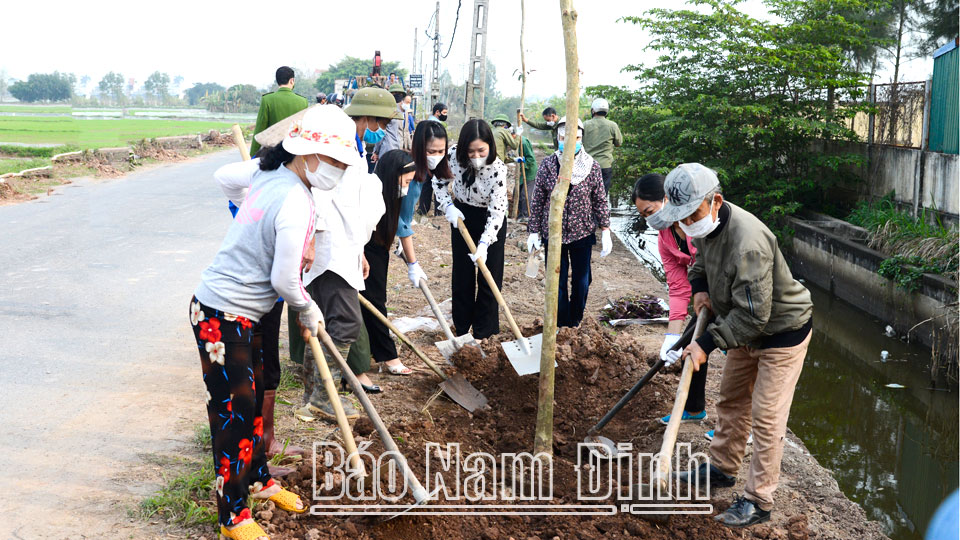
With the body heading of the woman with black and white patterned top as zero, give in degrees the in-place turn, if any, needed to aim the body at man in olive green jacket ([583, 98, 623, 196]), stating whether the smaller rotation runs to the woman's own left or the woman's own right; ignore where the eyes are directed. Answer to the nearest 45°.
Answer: approximately 180°

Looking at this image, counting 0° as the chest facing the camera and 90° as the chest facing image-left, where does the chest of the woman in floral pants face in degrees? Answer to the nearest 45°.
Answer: approximately 270°

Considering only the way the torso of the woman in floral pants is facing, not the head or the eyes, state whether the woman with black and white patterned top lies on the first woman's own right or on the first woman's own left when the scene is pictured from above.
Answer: on the first woman's own left

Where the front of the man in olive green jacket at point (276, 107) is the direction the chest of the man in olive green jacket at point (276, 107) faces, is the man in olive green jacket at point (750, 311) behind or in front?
behind

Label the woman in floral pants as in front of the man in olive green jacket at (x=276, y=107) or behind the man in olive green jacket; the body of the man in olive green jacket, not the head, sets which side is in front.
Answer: behind

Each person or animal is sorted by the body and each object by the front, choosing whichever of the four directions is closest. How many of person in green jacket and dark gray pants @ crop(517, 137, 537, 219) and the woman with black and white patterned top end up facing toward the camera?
1

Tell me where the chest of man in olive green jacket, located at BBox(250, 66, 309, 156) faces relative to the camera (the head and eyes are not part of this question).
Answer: away from the camera

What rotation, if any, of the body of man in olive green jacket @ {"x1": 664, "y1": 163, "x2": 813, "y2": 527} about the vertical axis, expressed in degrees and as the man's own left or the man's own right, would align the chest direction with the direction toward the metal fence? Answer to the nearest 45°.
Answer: approximately 135° to the man's own right

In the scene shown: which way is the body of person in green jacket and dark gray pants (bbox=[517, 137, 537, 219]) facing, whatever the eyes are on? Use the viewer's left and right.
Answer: facing to the left of the viewer
